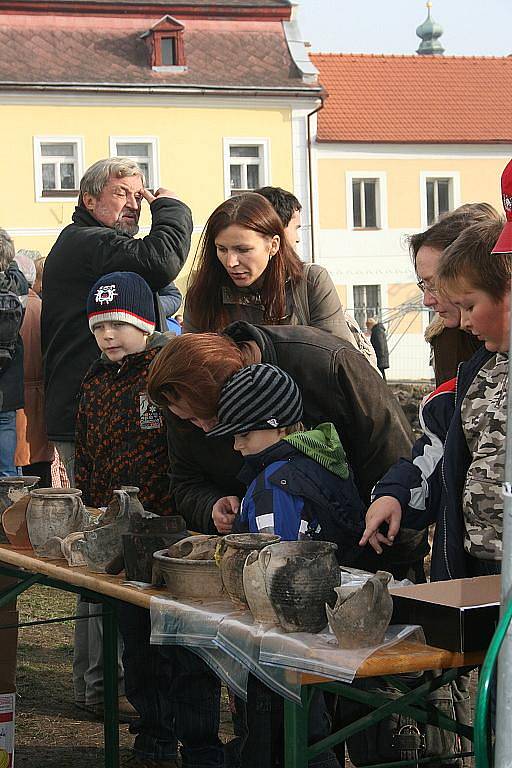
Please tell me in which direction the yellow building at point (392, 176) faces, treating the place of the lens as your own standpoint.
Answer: facing the viewer

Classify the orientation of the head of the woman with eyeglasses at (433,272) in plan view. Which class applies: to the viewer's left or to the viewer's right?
to the viewer's left

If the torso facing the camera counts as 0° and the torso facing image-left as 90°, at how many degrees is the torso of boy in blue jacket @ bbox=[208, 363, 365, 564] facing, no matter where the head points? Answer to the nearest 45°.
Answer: approximately 90°

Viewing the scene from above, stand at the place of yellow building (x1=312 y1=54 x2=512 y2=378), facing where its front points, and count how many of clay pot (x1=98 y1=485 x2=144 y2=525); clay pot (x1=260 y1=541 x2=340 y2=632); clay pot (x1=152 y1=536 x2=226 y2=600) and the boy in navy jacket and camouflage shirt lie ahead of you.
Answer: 4

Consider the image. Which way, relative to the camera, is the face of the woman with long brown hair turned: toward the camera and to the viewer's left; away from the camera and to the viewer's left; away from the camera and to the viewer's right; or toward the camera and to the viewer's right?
toward the camera and to the viewer's left

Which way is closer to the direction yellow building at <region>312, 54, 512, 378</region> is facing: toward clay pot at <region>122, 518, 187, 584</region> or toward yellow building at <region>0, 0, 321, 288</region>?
the clay pot

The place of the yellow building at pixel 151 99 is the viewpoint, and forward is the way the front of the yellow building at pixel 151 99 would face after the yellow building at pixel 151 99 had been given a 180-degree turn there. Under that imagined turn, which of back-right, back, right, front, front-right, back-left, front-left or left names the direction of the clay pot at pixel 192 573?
back

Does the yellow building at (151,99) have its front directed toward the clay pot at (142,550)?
yes

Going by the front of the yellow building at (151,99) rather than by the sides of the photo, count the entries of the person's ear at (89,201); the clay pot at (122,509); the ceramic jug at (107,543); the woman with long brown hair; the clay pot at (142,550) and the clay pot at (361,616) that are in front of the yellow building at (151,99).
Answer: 6

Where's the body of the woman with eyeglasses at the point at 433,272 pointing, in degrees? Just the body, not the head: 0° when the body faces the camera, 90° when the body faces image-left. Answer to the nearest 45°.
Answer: approximately 45°

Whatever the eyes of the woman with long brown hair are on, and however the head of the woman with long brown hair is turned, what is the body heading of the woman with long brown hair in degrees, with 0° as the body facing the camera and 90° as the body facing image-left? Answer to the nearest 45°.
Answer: approximately 45°

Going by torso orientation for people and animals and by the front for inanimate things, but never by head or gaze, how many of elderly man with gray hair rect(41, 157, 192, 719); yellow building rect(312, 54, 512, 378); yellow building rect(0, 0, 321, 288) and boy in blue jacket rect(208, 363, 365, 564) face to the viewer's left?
1

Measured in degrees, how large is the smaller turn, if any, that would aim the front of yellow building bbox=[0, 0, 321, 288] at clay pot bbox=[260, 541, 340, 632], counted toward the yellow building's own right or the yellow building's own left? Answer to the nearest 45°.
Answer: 0° — it already faces it

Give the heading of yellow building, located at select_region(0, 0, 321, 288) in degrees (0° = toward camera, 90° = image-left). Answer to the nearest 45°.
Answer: approximately 0°

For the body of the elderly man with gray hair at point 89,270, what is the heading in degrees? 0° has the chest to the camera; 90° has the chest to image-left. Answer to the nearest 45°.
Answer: approximately 315°

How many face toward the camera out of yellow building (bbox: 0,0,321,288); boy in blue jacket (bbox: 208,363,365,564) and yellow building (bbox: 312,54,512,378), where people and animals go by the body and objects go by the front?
2

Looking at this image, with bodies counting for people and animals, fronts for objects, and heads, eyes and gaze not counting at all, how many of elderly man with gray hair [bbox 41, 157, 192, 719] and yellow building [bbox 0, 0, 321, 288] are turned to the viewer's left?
0
